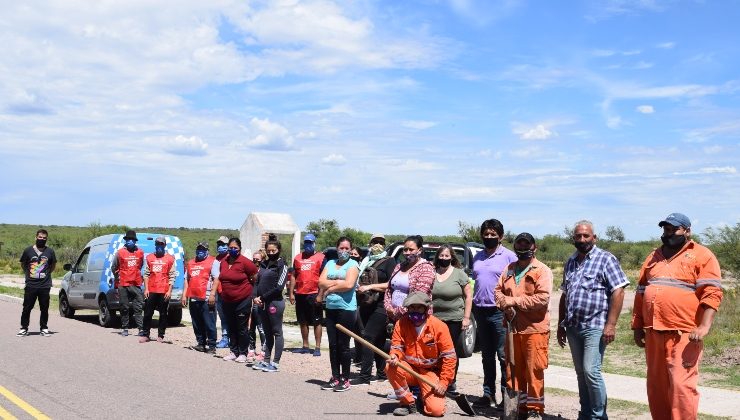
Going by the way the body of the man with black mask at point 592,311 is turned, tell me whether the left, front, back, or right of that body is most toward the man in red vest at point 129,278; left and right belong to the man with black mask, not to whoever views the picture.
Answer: right

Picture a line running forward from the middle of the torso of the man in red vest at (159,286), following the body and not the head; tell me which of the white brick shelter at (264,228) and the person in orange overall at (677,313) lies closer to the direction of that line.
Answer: the person in orange overall

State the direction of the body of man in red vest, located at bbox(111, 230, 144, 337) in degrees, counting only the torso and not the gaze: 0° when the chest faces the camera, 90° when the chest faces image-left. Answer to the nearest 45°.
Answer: approximately 0°

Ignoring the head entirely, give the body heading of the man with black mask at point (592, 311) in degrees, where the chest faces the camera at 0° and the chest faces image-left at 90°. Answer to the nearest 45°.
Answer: approximately 45°

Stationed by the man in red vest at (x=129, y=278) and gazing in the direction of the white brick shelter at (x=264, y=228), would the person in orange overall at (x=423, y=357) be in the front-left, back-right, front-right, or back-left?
back-right

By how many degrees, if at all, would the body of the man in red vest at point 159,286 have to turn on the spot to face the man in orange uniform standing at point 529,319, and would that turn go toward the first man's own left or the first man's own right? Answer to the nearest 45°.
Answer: approximately 45° to the first man's own left

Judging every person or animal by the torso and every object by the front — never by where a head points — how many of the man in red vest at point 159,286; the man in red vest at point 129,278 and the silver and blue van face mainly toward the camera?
2

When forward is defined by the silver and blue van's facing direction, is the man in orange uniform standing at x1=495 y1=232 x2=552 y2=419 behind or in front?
behind

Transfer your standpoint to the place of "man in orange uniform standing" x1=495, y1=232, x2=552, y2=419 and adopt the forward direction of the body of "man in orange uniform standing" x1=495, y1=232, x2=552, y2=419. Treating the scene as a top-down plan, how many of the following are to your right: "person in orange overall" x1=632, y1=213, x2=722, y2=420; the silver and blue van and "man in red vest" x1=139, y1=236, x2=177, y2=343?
2

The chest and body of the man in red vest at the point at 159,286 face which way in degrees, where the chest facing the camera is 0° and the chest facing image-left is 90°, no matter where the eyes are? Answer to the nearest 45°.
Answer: approximately 0°

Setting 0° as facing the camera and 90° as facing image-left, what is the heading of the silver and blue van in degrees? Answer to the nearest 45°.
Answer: approximately 135°
